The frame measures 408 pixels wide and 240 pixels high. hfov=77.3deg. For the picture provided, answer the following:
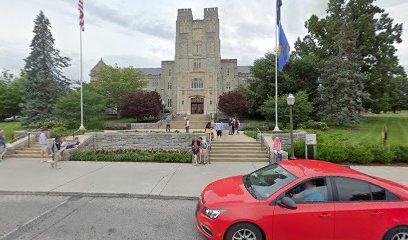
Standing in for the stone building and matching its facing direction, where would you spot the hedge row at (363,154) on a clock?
The hedge row is roughly at 12 o'clock from the stone building.

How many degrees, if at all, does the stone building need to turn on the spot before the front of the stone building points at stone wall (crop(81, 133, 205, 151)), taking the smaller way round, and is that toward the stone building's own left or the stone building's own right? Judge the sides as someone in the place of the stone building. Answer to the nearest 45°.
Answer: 0° — it already faces it

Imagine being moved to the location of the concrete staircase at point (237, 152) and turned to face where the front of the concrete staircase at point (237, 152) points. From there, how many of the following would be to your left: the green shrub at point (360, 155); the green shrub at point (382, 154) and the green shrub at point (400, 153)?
3

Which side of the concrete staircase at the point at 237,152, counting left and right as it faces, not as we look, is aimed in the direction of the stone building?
back

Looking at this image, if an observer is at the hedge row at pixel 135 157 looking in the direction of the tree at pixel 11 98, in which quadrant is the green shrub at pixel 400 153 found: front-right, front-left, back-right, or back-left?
back-right

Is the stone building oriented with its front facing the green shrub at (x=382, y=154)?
yes

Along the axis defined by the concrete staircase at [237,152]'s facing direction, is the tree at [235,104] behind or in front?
behind

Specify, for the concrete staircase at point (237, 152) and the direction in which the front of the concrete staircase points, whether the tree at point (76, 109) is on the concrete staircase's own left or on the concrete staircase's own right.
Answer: on the concrete staircase's own right

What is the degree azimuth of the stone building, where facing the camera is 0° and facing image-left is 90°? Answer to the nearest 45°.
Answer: approximately 0°

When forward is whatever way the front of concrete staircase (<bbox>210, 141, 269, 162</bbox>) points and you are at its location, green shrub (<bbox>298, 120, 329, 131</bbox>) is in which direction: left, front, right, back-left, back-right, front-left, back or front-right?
back-left

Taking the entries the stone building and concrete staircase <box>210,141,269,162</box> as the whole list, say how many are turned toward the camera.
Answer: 2

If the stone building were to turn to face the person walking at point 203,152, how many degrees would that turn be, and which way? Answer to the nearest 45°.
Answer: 0° — it already faces them
